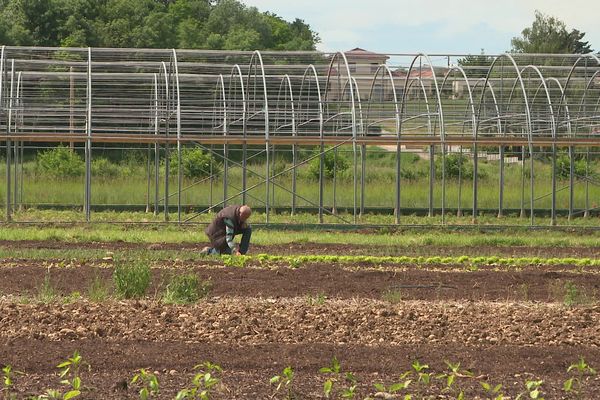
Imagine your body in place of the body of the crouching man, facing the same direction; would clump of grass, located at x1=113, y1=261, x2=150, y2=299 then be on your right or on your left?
on your right

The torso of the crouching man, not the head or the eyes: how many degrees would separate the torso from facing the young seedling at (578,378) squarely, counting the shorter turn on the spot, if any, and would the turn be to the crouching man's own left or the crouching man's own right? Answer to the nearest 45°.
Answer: approximately 90° to the crouching man's own right

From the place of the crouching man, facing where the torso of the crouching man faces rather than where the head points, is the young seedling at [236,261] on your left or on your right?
on your right

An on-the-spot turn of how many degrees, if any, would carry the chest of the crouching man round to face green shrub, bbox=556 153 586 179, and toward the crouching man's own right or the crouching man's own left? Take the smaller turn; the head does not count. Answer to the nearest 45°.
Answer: approximately 45° to the crouching man's own left

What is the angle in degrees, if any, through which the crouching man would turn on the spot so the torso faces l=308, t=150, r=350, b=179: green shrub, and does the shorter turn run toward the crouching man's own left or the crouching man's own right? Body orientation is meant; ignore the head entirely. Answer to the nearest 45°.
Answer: approximately 90° to the crouching man's own left

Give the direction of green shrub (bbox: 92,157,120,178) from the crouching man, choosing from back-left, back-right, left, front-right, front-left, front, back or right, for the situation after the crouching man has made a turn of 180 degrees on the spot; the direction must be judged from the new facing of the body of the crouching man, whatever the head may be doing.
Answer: right

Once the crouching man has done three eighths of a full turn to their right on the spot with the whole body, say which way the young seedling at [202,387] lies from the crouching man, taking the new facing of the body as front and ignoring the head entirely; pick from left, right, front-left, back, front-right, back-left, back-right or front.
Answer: front-left

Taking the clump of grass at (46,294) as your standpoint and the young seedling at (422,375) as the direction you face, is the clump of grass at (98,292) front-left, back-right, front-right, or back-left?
front-left

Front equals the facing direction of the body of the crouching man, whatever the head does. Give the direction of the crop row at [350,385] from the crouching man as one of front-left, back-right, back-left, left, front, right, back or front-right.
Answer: right

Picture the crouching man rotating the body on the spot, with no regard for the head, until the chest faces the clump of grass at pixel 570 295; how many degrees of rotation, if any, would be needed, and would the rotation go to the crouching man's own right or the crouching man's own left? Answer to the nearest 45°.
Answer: approximately 45° to the crouching man's own right

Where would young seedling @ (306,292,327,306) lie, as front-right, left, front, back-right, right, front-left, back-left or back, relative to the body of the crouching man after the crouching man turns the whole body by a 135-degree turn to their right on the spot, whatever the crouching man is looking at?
front-left

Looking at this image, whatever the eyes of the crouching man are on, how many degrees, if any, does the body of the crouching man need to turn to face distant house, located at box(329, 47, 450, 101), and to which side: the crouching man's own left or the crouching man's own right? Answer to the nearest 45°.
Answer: approximately 90° to the crouching man's own left

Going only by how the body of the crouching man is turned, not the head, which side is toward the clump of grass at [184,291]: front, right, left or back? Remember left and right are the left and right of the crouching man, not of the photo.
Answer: right

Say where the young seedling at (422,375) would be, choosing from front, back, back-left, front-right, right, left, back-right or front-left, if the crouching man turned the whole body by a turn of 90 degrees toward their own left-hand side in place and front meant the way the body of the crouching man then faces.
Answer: back

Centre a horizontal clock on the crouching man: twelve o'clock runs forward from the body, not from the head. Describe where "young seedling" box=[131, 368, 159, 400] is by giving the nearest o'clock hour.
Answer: The young seedling is roughly at 3 o'clock from the crouching man.

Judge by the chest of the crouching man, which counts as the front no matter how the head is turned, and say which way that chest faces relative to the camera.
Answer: to the viewer's right
